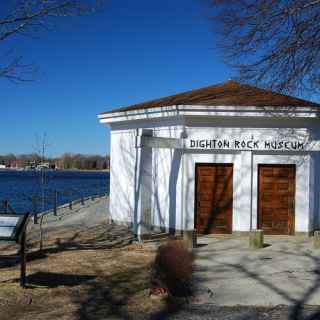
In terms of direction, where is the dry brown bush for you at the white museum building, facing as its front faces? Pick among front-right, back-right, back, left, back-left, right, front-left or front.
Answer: front

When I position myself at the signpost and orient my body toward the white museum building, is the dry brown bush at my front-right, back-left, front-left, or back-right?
front-right

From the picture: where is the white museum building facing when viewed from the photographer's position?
facing the viewer

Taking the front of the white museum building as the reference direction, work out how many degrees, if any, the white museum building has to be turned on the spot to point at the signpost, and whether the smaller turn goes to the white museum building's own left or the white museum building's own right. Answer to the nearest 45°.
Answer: approximately 45° to the white museum building's own right

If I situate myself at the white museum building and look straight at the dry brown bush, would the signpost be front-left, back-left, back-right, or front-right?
front-right
